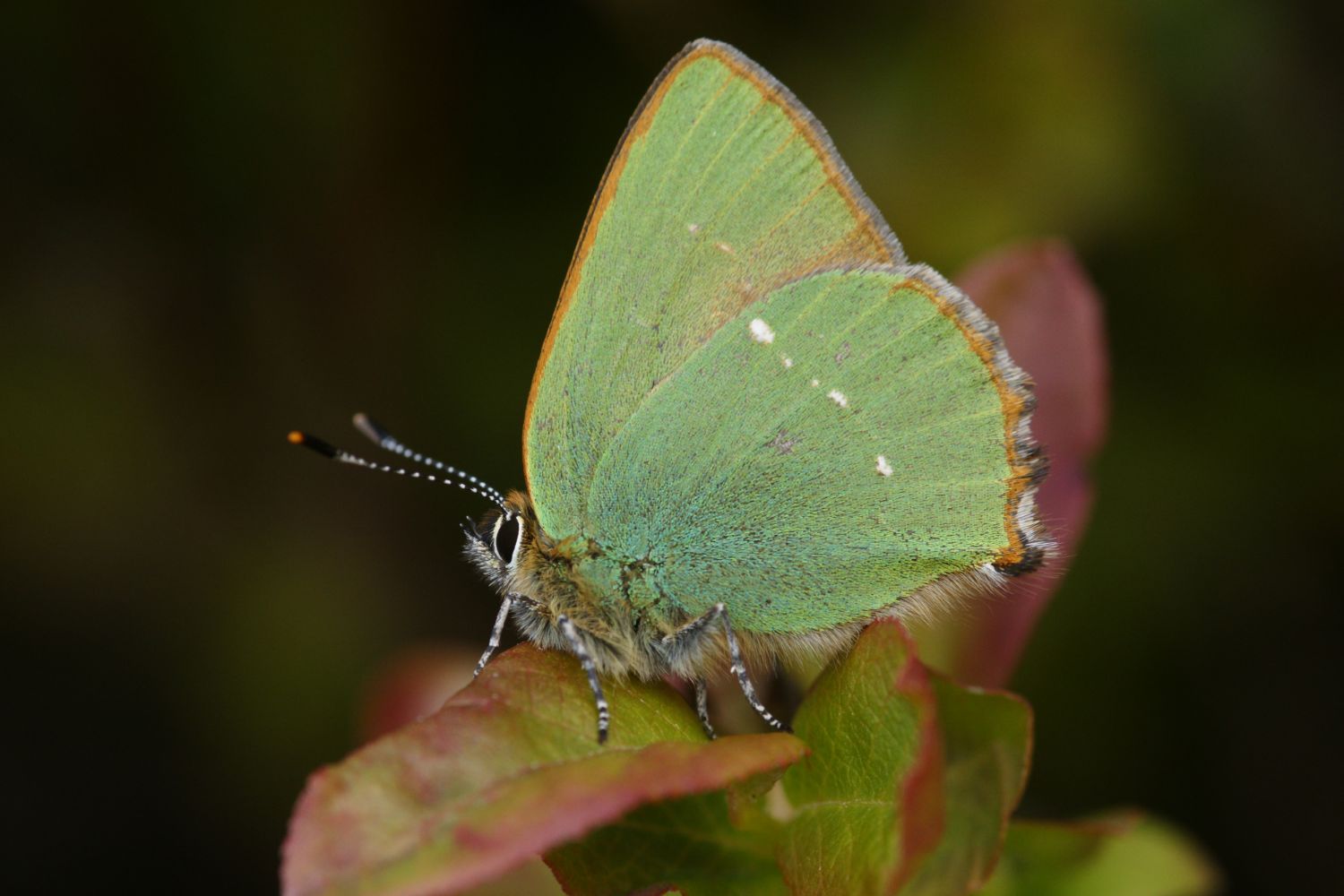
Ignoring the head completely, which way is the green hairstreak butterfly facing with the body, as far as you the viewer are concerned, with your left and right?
facing to the left of the viewer
